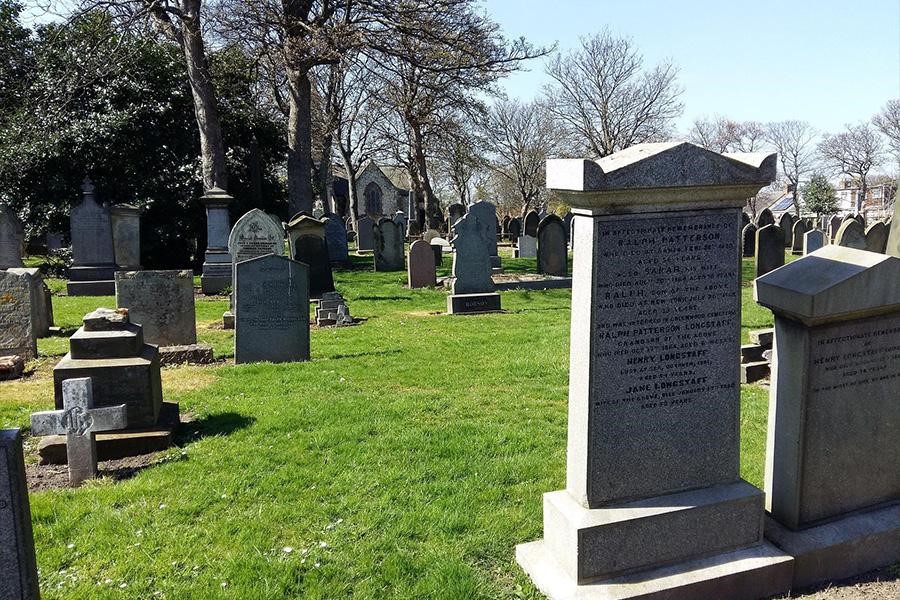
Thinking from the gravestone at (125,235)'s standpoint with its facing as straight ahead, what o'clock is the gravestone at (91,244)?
the gravestone at (91,244) is roughly at 2 o'clock from the gravestone at (125,235).

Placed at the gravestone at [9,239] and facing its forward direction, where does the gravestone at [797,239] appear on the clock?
the gravestone at [797,239] is roughly at 9 o'clock from the gravestone at [9,239].

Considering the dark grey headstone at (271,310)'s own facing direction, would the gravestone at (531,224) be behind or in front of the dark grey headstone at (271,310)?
behind

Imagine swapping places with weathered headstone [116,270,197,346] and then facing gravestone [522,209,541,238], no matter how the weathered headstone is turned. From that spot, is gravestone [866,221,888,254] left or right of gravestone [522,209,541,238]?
right

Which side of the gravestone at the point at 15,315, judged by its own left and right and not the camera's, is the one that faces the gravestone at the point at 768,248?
left

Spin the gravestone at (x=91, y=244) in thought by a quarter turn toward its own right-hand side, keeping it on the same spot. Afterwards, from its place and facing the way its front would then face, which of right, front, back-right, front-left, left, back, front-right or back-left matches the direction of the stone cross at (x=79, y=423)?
left

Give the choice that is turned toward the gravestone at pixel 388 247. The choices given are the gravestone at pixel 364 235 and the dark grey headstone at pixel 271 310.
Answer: the gravestone at pixel 364 235

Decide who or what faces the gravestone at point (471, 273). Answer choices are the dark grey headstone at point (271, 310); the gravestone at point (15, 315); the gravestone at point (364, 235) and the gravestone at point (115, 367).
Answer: the gravestone at point (364, 235)

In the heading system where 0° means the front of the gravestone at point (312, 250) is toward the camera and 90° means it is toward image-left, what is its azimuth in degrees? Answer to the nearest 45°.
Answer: approximately 0°
